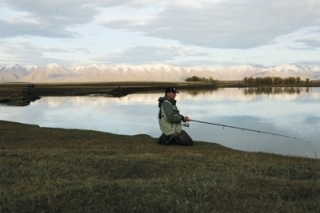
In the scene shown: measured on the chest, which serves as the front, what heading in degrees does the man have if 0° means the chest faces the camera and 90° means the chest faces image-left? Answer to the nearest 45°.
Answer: approximately 270°
